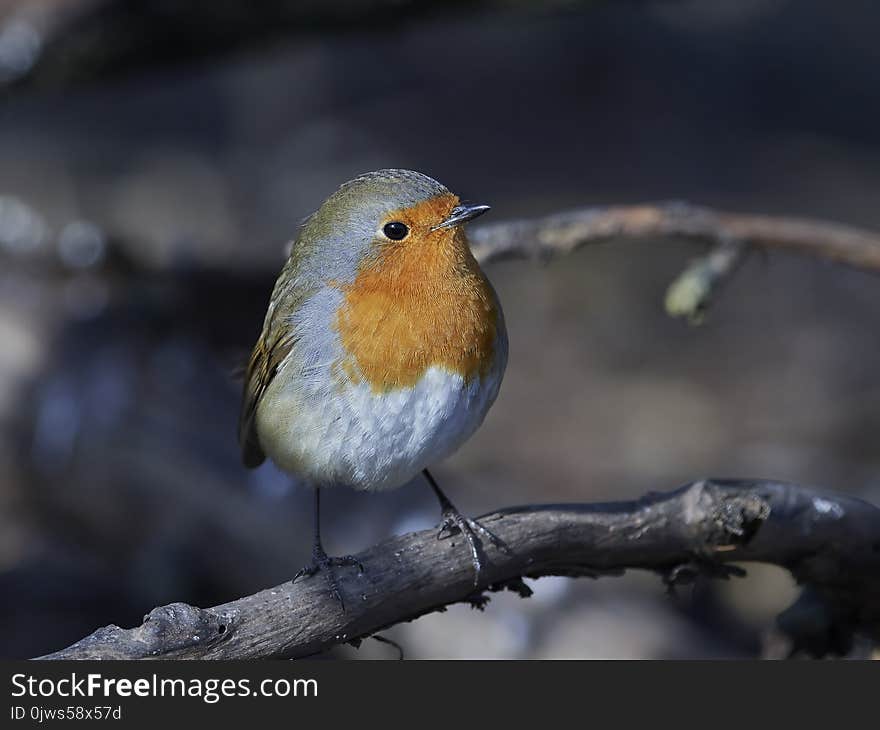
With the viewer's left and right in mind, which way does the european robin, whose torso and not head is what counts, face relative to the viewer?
facing the viewer and to the right of the viewer

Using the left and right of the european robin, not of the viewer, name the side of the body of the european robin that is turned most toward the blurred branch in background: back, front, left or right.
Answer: left
